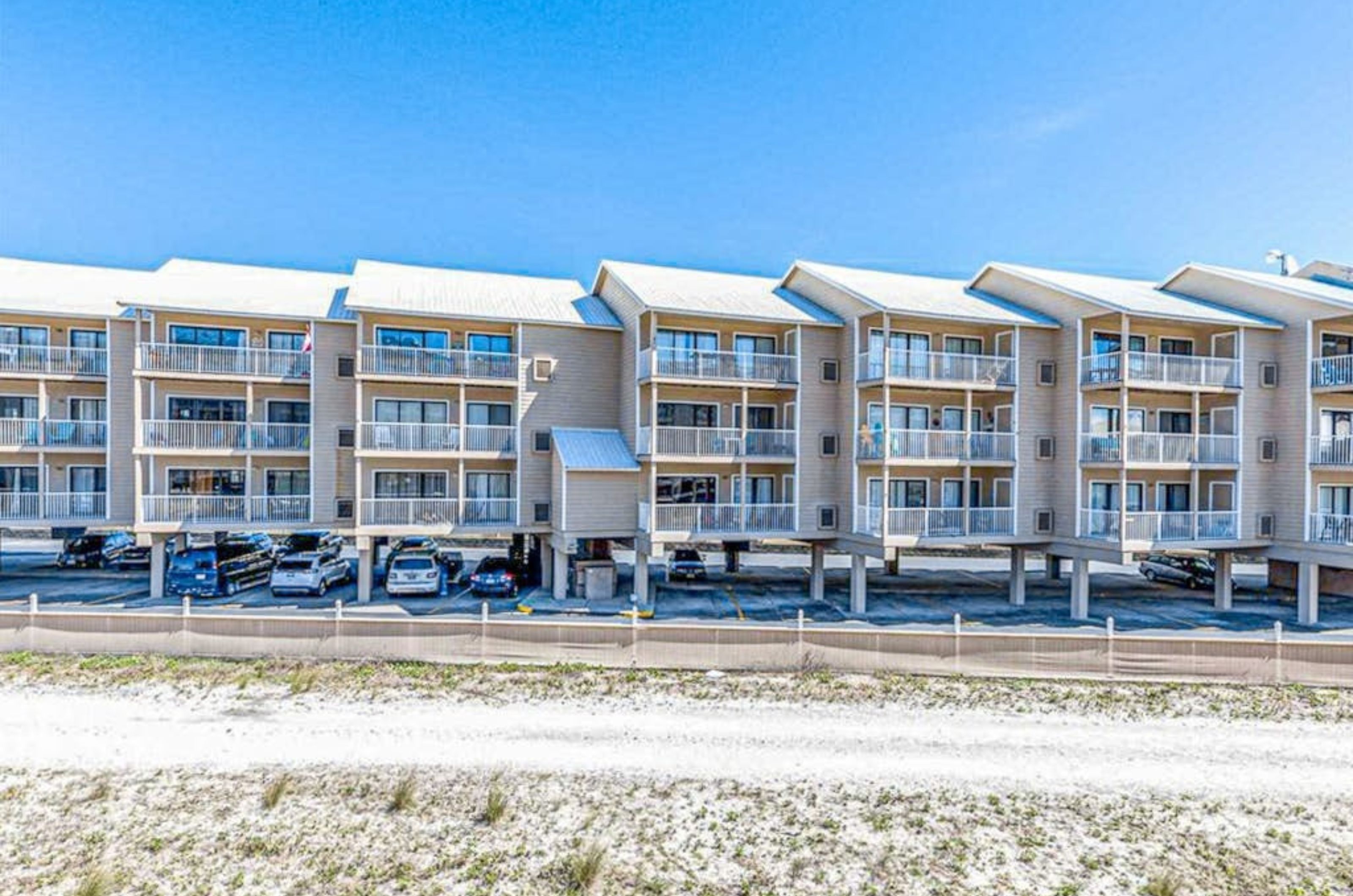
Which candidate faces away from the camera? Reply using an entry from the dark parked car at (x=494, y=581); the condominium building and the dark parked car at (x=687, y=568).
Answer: the dark parked car at (x=494, y=581)

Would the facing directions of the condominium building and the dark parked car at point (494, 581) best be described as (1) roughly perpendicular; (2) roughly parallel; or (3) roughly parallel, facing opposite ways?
roughly parallel, facing opposite ways

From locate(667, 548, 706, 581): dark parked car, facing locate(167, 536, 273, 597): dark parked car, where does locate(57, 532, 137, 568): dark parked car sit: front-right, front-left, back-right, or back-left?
front-right

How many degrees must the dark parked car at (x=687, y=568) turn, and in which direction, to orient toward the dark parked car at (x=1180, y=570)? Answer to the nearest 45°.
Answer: approximately 90° to its left

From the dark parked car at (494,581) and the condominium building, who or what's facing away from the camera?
the dark parked car

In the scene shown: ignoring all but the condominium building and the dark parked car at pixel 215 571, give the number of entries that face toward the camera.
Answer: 1

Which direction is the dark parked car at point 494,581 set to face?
away from the camera

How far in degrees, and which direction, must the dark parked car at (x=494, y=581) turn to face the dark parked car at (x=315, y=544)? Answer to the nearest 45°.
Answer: approximately 45° to its left

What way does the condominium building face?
toward the camera

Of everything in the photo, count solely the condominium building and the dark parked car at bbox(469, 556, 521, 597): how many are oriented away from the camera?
1
